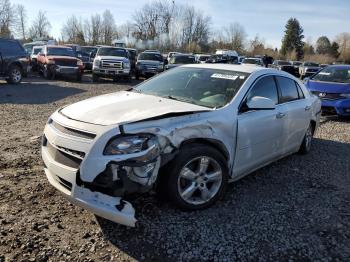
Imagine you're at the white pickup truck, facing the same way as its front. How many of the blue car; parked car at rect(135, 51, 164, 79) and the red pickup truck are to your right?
1

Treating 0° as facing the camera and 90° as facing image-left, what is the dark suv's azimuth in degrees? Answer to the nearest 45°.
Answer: approximately 90°

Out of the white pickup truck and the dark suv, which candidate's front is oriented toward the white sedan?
the white pickup truck

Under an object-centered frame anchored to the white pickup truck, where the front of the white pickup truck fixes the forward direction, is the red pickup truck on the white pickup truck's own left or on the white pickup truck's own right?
on the white pickup truck's own right

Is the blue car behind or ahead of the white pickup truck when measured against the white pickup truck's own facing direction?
ahead

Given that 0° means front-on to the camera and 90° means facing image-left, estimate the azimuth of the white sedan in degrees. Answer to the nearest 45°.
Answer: approximately 45°

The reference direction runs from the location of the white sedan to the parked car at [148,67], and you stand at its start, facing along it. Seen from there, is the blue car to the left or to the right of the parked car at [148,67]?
right

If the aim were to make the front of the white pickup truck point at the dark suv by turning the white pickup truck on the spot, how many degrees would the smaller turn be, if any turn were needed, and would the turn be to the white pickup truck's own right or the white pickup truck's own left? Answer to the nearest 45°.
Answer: approximately 45° to the white pickup truck's own right

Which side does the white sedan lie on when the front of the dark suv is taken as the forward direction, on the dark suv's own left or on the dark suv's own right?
on the dark suv's own left

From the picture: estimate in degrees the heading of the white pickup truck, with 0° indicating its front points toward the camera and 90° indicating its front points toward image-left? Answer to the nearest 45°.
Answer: approximately 0°
